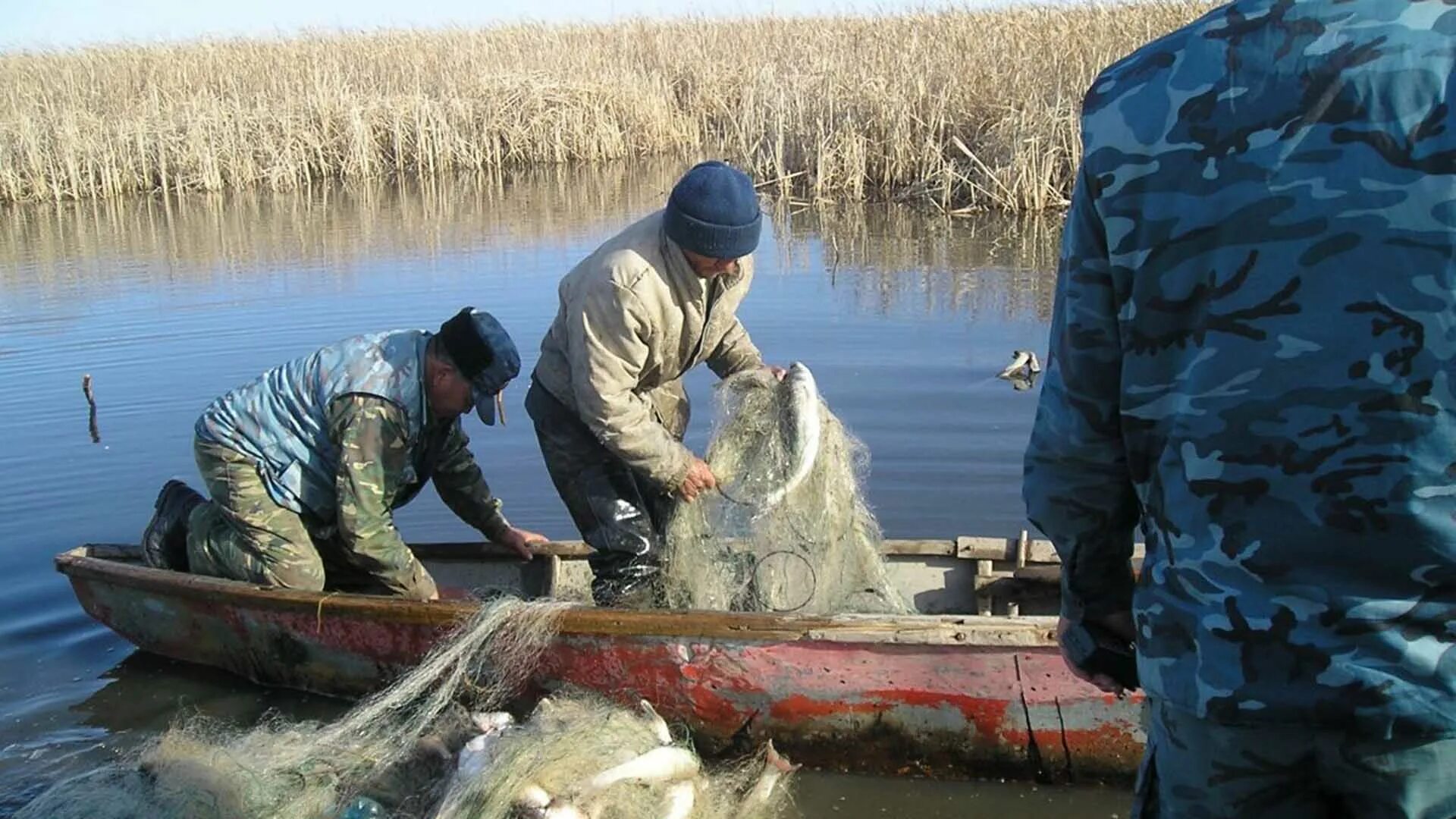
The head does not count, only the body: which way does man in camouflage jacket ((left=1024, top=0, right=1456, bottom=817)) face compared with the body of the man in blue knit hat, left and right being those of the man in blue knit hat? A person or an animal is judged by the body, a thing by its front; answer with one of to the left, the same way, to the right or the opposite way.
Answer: to the left

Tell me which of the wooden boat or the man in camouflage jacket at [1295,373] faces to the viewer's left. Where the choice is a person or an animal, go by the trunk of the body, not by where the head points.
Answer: the wooden boat

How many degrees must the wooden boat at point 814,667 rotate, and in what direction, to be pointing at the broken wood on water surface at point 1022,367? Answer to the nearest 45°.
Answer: approximately 135° to its right

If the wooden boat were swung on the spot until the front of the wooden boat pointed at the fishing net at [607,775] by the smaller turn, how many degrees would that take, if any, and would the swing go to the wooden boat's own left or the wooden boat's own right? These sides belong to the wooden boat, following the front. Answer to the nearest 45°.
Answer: approximately 45° to the wooden boat's own left

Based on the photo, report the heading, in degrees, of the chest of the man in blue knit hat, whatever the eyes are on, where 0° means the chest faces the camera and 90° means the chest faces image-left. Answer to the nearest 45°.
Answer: approximately 315°

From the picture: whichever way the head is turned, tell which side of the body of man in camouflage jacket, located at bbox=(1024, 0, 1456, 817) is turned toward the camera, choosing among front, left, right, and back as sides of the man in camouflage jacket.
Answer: back

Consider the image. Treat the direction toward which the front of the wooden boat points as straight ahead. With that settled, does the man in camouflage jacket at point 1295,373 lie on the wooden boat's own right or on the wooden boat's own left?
on the wooden boat's own left

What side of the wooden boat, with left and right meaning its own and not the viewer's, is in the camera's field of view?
left
